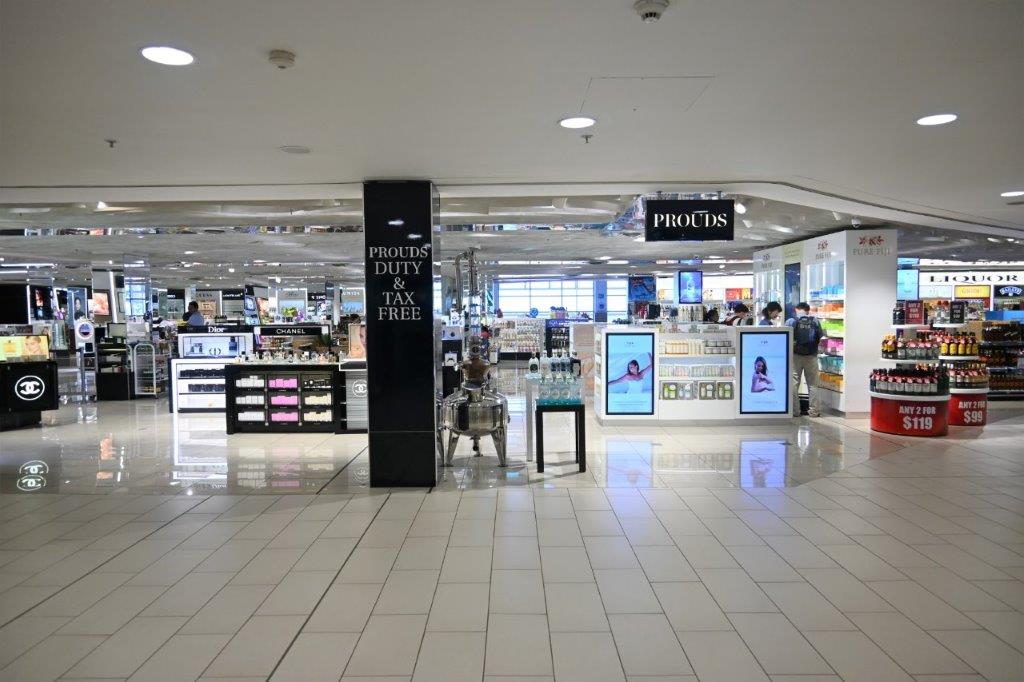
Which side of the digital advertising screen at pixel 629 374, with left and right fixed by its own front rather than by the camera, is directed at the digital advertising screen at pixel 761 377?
left

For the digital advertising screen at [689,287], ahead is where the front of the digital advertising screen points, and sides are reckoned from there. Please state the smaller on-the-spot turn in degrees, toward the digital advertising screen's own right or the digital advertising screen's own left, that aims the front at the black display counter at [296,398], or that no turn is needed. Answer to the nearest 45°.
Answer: approximately 45° to the digital advertising screen's own right

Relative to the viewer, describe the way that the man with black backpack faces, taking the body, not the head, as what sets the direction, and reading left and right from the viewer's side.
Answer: facing away from the viewer

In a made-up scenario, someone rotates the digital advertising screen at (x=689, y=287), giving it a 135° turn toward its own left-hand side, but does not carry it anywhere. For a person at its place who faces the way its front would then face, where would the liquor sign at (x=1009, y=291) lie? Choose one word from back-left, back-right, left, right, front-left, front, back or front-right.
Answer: front-right

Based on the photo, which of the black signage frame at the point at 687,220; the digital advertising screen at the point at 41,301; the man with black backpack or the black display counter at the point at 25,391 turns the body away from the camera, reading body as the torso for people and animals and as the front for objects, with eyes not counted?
the man with black backpack

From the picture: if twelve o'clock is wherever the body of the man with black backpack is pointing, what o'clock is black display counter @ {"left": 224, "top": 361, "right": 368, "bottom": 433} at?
The black display counter is roughly at 8 o'clock from the man with black backpack.

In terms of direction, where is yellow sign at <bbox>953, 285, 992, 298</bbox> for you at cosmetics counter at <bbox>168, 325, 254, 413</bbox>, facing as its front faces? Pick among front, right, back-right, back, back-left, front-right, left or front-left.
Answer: left

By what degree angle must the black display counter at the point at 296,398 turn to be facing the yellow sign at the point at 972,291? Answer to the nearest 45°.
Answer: approximately 90° to its left

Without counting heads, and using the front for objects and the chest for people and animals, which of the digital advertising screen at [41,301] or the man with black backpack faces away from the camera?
the man with black backpack
